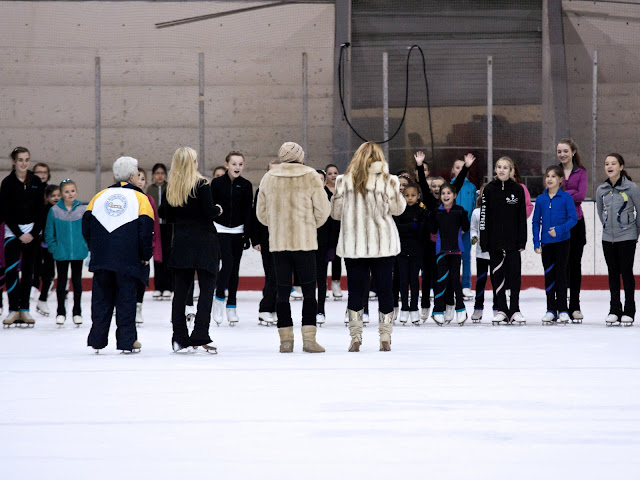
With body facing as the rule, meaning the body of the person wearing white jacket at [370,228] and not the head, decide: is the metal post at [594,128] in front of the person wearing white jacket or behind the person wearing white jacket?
in front

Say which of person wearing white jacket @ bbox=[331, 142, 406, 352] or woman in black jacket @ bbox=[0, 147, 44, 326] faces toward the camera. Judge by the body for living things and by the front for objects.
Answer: the woman in black jacket

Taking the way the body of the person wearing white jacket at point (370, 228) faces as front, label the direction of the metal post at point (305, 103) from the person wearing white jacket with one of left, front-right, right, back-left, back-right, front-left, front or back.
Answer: front

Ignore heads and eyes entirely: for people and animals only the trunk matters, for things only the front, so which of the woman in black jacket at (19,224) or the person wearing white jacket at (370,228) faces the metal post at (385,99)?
the person wearing white jacket

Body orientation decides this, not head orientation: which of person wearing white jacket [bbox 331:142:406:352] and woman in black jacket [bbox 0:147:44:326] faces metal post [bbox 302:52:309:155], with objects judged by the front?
the person wearing white jacket

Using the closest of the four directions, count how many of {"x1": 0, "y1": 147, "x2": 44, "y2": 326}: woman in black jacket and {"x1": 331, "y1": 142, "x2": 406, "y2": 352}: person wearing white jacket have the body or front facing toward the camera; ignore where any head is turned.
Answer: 1

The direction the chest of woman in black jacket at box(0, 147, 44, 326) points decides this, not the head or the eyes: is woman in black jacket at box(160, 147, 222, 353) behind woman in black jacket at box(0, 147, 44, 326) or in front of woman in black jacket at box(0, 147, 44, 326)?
in front

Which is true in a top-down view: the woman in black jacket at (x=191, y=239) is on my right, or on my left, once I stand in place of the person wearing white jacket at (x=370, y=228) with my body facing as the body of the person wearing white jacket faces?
on my left

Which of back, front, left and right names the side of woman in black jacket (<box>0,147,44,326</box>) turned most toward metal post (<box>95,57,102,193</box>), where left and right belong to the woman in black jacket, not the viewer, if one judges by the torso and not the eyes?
back

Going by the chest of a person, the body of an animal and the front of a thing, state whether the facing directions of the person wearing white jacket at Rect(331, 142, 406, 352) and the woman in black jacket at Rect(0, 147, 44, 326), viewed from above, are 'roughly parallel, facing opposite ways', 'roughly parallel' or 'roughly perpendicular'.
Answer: roughly parallel, facing opposite ways

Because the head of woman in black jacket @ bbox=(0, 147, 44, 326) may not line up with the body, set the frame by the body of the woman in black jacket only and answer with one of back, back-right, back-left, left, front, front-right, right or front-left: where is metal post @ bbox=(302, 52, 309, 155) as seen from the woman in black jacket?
back-left

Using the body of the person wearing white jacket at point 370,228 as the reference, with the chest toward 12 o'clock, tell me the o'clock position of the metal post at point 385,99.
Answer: The metal post is roughly at 12 o'clock from the person wearing white jacket.

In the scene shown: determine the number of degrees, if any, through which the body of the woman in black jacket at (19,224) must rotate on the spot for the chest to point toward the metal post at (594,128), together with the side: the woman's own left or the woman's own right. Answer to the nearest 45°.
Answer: approximately 135° to the woman's own left

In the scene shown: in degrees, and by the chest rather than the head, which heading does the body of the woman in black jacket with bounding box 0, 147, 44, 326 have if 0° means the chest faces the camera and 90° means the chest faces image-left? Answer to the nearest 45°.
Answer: approximately 0°

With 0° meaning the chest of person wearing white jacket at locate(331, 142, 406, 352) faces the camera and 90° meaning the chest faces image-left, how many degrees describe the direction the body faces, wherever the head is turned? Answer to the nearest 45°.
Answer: approximately 180°

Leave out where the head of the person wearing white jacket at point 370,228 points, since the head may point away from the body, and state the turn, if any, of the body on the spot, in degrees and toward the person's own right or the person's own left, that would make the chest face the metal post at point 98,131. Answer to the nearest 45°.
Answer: approximately 45° to the person's own left
